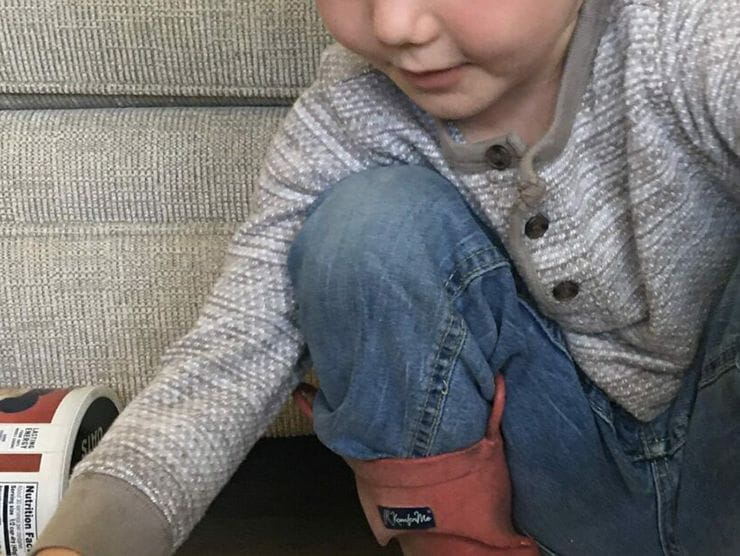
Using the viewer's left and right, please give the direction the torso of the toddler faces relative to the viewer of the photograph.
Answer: facing the viewer and to the left of the viewer

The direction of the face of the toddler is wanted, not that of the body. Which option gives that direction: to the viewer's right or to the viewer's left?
to the viewer's left
